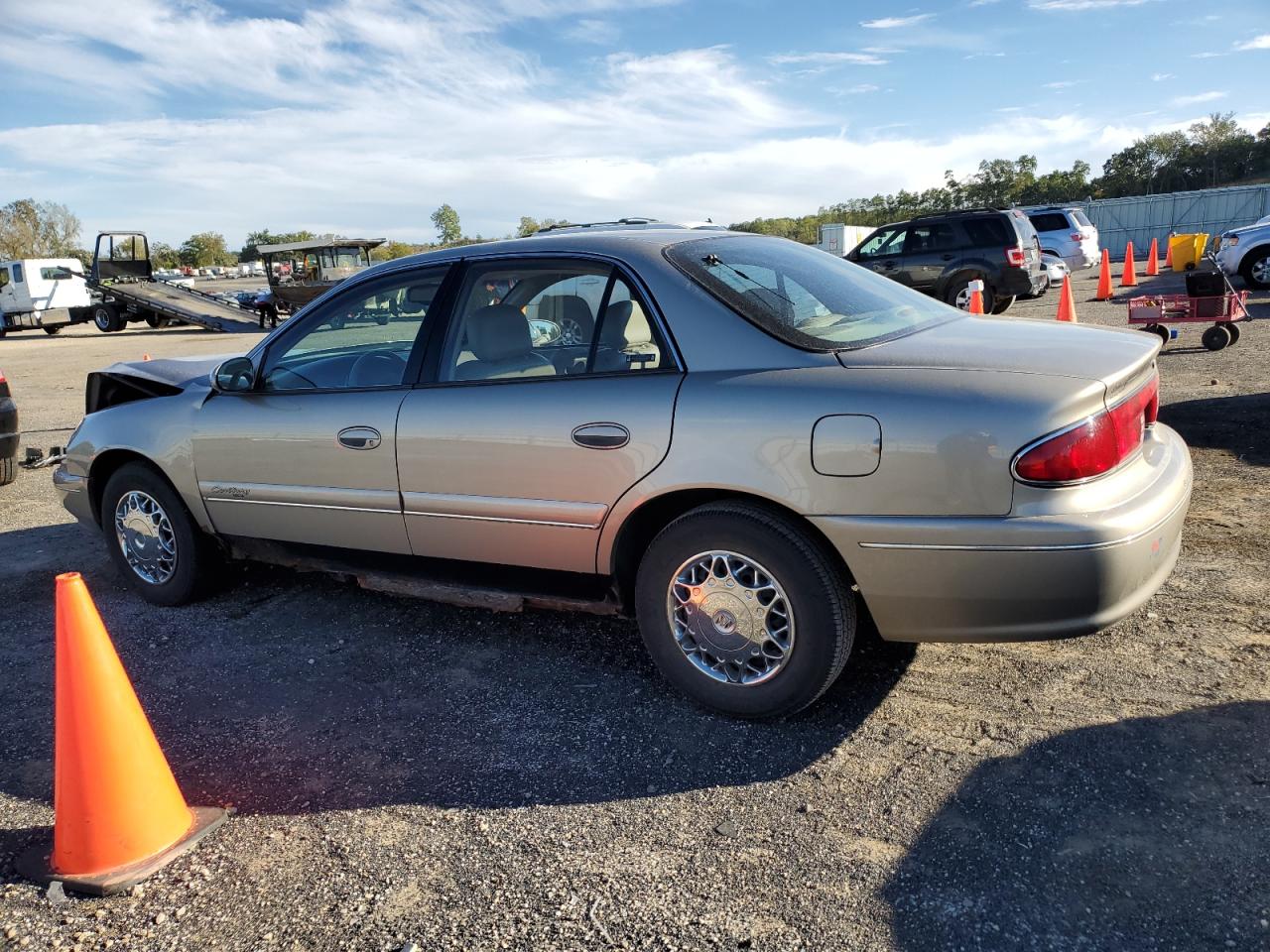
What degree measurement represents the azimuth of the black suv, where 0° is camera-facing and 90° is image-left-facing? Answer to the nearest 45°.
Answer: approximately 135°

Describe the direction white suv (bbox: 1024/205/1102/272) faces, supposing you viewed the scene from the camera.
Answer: facing away from the viewer and to the left of the viewer

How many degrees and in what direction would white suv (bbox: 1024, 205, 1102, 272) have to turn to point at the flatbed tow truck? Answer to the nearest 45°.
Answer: approximately 45° to its left

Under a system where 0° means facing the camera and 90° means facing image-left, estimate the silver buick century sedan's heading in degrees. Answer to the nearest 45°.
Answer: approximately 135°

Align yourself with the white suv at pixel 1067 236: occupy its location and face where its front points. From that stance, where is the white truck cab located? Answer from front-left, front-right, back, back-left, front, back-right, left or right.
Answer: front-left
